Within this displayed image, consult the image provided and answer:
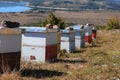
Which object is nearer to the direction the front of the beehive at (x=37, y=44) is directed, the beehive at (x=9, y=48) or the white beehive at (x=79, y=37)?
the beehive

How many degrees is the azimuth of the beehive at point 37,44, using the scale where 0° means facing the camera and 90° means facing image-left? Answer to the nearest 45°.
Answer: approximately 45°

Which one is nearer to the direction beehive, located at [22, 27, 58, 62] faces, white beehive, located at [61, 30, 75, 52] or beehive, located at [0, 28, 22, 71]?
the beehive
